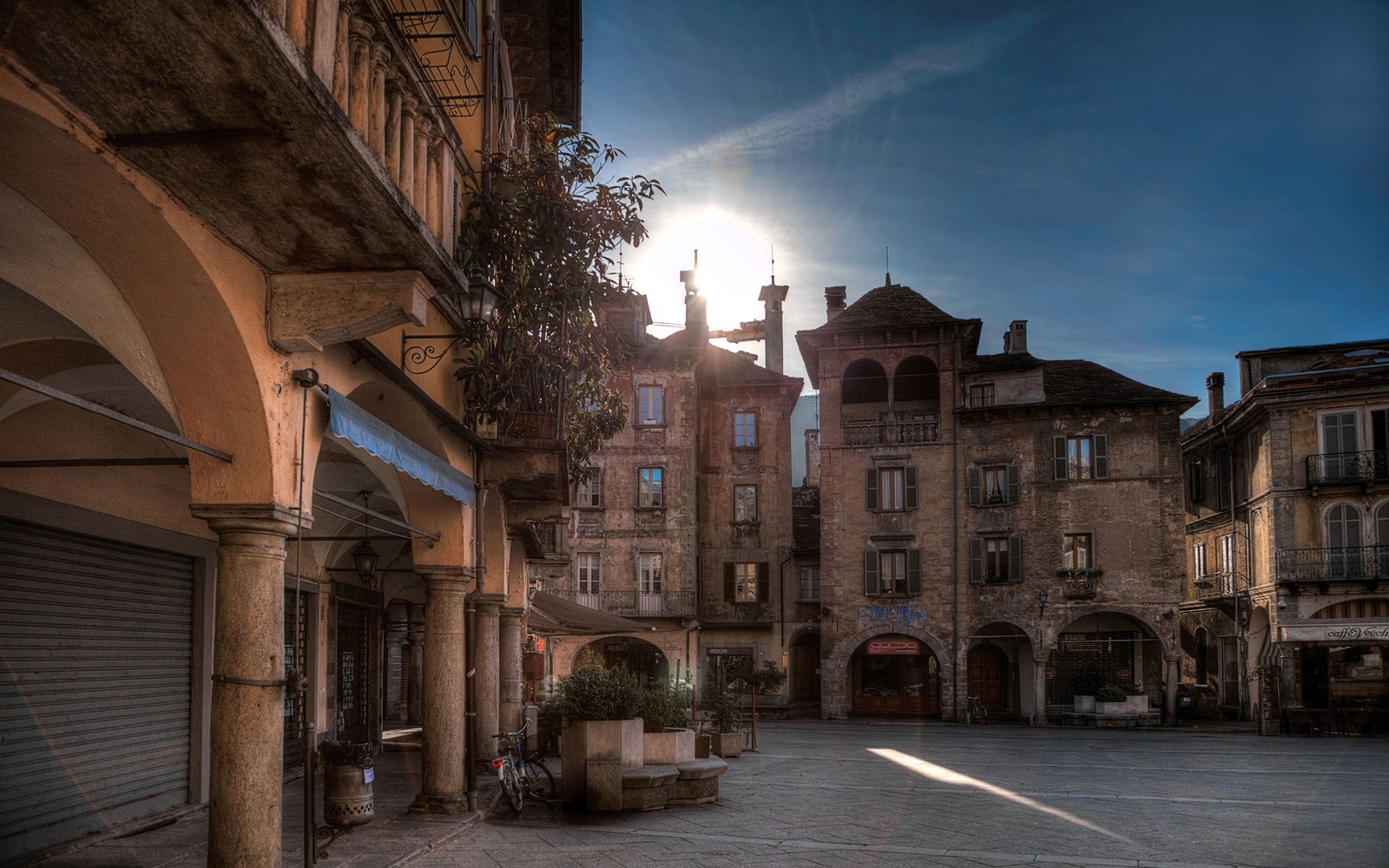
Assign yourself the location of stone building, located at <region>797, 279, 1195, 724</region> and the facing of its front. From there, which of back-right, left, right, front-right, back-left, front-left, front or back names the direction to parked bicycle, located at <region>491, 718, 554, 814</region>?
front

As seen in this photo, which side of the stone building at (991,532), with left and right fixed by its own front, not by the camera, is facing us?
front

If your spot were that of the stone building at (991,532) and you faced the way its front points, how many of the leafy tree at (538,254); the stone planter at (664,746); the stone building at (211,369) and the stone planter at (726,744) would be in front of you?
4

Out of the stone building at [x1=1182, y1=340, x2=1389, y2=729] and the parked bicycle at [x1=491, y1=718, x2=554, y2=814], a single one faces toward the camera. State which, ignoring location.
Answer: the stone building

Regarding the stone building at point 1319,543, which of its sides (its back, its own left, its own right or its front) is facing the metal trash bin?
front

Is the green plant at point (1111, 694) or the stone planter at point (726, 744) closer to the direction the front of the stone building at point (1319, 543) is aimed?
the stone planter

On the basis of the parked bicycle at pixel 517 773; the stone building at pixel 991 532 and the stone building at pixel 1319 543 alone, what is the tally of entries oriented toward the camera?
2

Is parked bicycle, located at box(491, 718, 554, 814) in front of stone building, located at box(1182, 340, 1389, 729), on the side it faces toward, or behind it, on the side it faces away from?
in front

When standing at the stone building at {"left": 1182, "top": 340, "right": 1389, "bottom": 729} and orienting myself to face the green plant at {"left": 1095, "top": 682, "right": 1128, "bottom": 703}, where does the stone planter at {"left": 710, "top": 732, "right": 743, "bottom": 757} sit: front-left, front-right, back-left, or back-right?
front-left

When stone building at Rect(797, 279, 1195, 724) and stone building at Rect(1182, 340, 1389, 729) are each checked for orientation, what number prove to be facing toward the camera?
2

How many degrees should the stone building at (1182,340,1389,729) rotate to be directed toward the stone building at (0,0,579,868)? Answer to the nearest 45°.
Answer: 0° — it already faces it

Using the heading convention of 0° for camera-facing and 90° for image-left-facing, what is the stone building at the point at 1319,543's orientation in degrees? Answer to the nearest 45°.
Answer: approximately 0°

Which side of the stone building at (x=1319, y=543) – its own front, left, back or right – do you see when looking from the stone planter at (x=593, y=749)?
front
